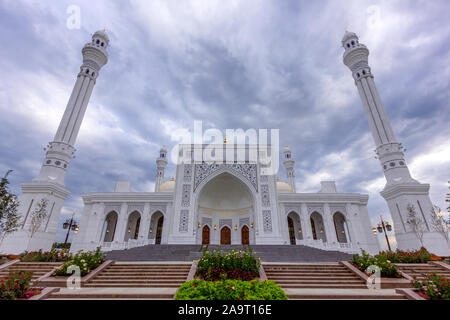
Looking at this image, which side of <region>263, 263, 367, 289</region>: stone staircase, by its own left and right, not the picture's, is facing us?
front

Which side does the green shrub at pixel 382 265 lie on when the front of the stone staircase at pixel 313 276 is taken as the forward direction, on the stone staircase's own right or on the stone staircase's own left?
on the stone staircase's own left

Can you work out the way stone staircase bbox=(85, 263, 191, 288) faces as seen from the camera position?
facing the viewer

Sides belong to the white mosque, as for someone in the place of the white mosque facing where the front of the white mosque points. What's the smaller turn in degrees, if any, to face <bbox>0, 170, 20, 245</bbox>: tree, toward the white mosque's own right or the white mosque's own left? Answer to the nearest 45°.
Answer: approximately 45° to the white mosque's own right

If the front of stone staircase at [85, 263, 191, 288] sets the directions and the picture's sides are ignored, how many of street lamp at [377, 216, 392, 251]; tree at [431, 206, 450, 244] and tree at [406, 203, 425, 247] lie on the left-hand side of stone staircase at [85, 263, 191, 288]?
3

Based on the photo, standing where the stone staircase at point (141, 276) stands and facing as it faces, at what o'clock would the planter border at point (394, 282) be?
The planter border is roughly at 10 o'clock from the stone staircase.

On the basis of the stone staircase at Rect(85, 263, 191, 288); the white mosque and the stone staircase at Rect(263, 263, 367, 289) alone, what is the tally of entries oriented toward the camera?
3

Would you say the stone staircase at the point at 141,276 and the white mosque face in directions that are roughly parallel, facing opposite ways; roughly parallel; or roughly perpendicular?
roughly parallel

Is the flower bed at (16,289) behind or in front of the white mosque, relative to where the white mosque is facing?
in front

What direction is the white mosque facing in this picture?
toward the camera

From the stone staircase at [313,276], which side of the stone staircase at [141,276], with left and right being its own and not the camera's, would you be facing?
left

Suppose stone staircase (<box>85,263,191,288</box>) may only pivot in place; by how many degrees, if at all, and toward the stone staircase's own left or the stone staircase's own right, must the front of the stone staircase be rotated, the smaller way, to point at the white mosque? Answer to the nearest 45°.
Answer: approximately 135° to the stone staircase's own left

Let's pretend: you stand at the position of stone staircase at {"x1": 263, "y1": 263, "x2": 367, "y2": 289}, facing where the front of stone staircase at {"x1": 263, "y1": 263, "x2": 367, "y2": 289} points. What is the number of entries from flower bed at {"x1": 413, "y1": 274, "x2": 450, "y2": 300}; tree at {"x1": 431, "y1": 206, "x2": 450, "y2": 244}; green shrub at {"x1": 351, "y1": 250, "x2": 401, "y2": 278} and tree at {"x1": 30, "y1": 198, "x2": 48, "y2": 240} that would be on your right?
1

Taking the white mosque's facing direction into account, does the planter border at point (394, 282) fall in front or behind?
in front

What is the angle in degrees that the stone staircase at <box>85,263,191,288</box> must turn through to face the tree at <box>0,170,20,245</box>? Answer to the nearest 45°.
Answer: approximately 135° to its right

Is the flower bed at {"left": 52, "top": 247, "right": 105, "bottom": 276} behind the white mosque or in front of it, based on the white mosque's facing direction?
in front

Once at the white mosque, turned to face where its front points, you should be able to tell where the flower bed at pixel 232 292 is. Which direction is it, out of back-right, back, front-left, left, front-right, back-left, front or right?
front

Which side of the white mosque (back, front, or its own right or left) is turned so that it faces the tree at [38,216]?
right

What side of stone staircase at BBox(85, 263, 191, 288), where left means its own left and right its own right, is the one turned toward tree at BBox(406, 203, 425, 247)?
left
